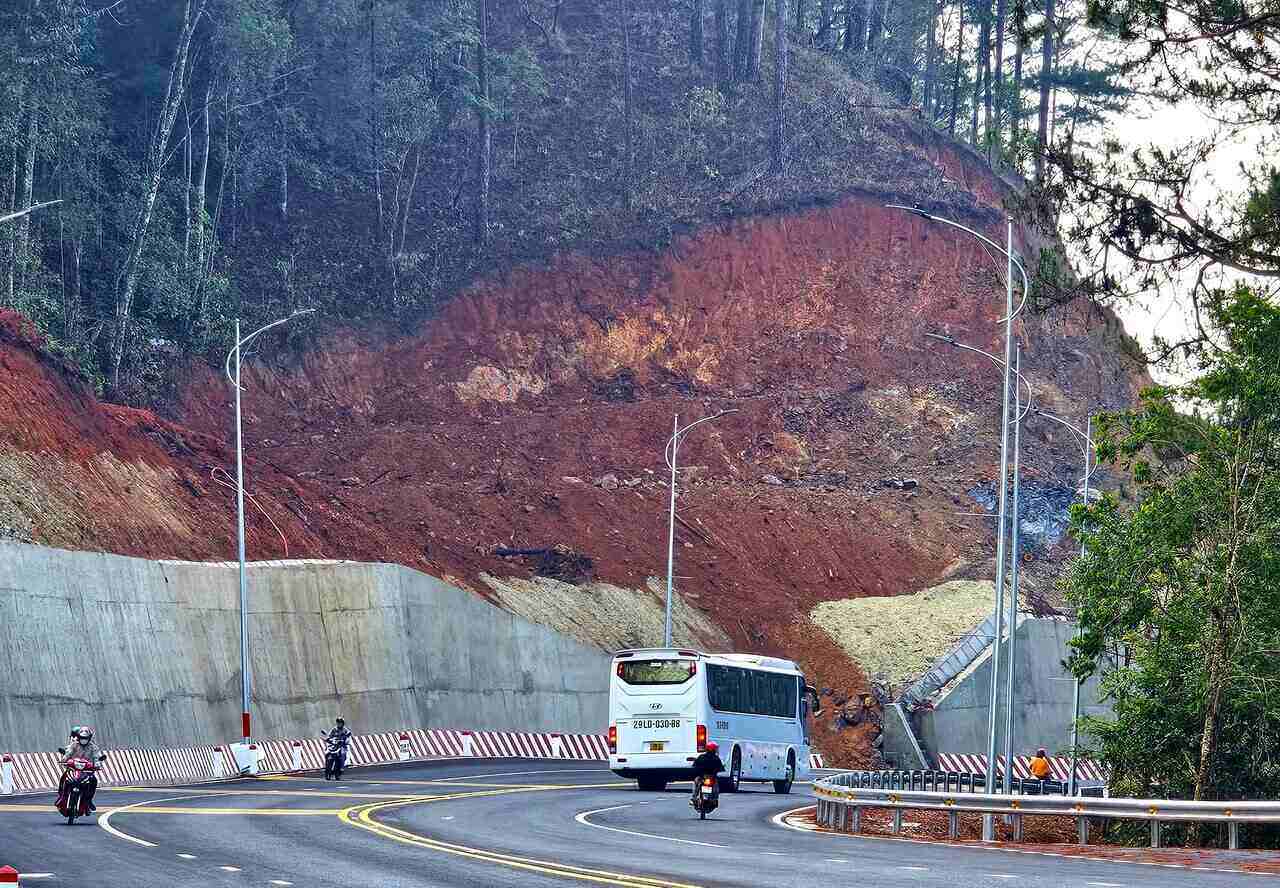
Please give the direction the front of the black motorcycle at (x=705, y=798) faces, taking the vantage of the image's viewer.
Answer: facing away from the viewer

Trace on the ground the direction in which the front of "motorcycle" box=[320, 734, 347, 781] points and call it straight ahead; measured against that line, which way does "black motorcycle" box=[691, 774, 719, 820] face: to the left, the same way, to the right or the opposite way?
the opposite way

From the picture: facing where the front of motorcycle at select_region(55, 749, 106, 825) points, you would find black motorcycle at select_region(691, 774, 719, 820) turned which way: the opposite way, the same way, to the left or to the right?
the opposite way

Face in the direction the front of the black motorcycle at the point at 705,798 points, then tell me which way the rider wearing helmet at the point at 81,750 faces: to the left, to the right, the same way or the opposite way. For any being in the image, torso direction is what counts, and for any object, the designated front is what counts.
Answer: the opposite way

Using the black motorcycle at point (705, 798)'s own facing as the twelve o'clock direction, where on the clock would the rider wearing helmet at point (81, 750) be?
The rider wearing helmet is roughly at 8 o'clock from the black motorcycle.

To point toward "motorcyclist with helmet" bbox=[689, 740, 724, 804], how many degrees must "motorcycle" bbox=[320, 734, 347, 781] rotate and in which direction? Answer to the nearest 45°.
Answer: approximately 45° to its left

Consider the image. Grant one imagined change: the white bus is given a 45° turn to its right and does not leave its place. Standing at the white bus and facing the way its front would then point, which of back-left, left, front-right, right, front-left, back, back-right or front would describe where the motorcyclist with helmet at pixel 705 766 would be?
right

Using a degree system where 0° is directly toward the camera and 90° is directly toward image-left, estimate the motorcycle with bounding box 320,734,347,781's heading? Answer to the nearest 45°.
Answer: approximately 0°
